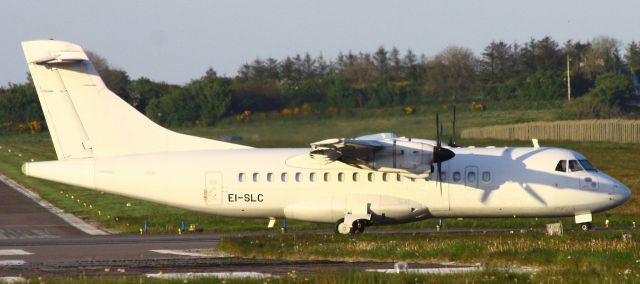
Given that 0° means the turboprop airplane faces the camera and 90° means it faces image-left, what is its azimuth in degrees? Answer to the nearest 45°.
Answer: approximately 270°
